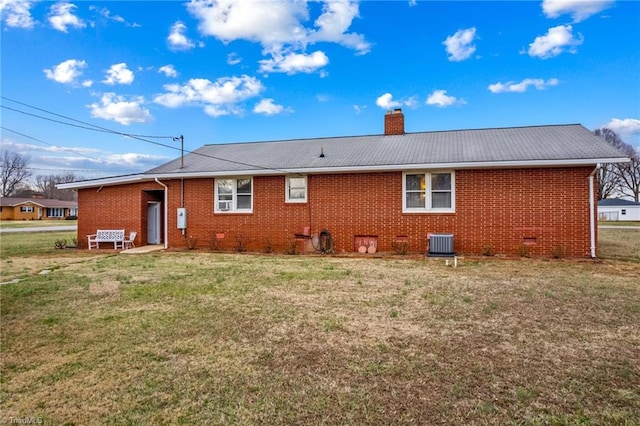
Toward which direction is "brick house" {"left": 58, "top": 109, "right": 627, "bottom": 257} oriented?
away from the camera

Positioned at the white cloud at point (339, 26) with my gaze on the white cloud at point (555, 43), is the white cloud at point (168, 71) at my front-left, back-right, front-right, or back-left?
back-left
